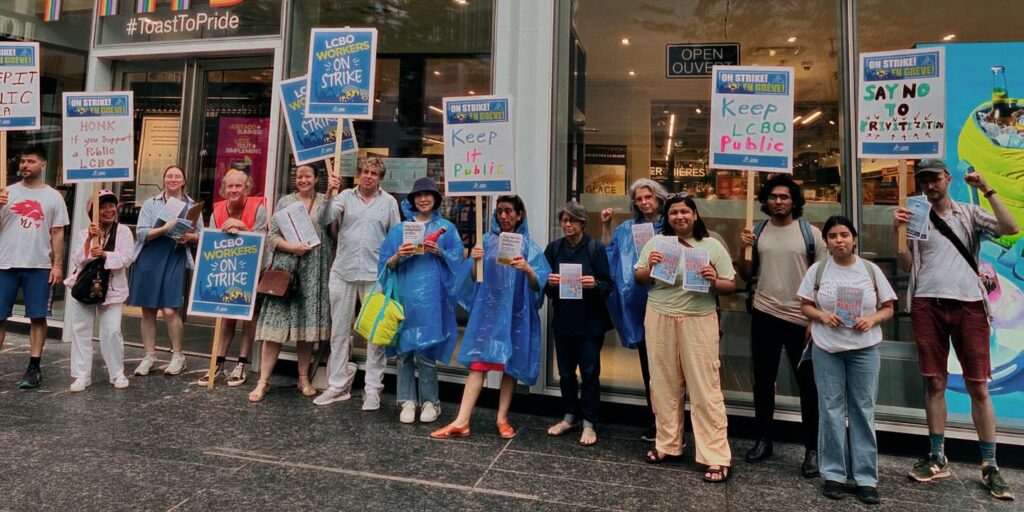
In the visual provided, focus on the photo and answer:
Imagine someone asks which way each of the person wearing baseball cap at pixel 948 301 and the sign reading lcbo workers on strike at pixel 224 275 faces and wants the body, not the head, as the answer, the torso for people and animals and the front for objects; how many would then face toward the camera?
2

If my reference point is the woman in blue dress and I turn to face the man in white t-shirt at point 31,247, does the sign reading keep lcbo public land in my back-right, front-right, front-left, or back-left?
back-left

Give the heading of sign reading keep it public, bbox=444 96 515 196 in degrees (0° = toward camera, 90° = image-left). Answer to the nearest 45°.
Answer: approximately 0°

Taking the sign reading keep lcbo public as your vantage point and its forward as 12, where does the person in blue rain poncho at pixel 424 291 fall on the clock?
The person in blue rain poncho is roughly at 3 o'clock from the sign reading keep lcbo public.

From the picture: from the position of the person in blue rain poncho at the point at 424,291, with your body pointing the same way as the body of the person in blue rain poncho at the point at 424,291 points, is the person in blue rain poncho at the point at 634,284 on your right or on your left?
on your left

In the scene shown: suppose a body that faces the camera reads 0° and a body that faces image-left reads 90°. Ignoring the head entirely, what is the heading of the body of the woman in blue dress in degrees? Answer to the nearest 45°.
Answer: approximately 0°

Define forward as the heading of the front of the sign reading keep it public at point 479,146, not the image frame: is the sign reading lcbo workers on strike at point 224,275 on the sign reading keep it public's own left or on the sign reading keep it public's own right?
on the sign reading keep it public's own right

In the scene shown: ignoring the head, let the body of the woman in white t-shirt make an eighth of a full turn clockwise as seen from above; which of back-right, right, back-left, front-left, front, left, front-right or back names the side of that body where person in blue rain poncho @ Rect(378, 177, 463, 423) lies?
front-right
